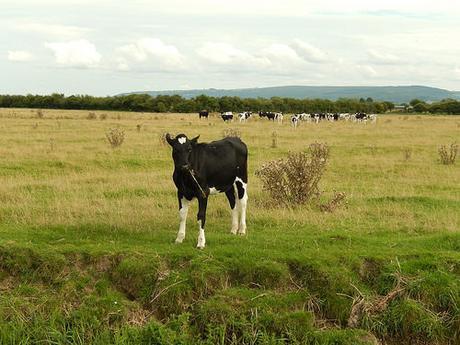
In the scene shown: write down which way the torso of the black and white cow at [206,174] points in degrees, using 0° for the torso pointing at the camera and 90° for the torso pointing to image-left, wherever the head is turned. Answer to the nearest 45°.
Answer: approximately 45°

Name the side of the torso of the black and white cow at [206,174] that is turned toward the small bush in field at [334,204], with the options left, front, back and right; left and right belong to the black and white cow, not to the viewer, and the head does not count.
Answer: back

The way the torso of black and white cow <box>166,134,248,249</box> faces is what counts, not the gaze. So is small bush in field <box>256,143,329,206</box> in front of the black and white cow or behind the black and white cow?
behind
